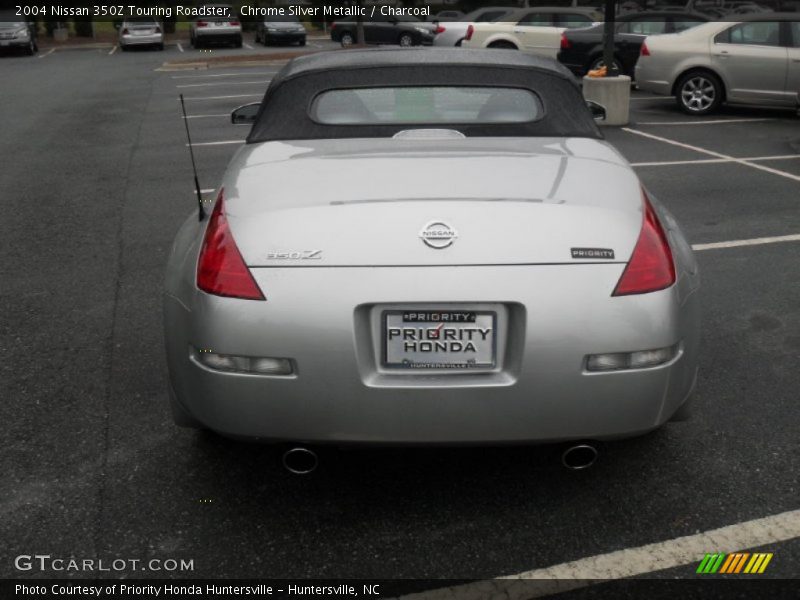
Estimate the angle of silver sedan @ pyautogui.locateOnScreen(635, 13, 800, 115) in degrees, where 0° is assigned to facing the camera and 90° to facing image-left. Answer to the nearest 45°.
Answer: approximately 270°

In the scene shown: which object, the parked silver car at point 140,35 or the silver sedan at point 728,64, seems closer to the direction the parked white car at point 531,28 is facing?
the silver sedan

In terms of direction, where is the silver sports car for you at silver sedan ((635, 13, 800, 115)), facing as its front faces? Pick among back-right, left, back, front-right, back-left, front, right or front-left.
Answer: right

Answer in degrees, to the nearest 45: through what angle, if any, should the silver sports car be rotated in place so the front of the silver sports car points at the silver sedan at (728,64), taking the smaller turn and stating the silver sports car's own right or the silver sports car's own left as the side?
0° — it already faces it

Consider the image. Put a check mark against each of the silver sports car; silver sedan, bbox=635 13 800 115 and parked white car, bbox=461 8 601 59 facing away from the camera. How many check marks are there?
1

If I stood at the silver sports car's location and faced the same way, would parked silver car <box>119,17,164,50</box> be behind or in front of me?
in front

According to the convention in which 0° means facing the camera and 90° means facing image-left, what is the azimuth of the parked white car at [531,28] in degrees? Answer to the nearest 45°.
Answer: approximately 270°

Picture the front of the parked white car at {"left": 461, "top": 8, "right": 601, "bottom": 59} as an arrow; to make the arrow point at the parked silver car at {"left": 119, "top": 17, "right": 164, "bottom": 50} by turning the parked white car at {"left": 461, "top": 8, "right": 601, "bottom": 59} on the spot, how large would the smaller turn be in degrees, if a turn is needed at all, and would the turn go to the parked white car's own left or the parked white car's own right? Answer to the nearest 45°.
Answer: approximately 135° to the parked white car's own left

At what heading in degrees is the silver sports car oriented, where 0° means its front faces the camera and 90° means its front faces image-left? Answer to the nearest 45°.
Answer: approximately 180°

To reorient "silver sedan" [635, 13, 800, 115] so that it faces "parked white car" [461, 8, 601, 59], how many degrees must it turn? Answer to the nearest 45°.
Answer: approximately 135° to its left

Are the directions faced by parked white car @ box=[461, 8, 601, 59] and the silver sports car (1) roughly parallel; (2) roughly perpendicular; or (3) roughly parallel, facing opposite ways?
roughly perpendicular

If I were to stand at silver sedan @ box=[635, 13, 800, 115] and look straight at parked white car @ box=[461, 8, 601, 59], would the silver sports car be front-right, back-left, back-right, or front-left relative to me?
back-left

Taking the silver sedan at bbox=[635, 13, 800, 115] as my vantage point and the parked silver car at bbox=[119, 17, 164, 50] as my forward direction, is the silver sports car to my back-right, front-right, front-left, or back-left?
back-left

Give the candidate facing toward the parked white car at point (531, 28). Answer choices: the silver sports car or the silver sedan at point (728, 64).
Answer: the silver sports car
